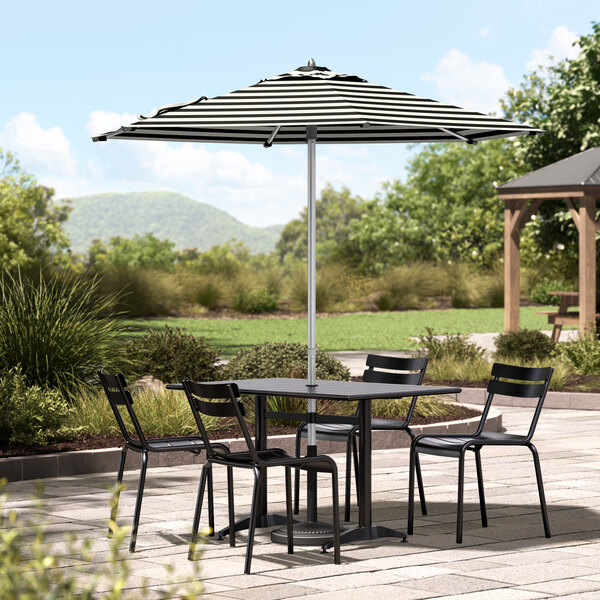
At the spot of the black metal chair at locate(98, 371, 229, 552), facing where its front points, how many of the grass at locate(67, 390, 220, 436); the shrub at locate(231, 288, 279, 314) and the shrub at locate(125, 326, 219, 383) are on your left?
3

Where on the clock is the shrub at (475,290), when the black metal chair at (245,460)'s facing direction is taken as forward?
The shrub is roughly at 11 o'clock from the black metal chair.

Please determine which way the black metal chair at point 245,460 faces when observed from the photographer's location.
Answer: facing away from the viewer and to the right of the viewer

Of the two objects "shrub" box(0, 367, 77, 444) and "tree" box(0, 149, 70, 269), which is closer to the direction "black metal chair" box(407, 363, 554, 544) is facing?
the shrub

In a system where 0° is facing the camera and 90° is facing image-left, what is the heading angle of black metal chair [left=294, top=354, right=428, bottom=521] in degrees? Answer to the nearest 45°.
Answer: approximately 45°

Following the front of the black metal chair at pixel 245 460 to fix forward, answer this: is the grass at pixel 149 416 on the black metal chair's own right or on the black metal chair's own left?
on the black metal chair's own left

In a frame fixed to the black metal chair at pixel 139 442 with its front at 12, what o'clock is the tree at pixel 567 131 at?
The tree is roughly at 10 o'clock from the black metal chair.

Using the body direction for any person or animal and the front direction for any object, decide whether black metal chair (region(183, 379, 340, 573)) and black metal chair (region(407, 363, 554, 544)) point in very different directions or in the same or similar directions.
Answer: very different directions

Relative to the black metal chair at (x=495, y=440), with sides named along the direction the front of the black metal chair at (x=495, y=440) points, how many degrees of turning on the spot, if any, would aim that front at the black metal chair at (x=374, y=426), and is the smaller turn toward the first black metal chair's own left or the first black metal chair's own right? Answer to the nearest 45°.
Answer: approximately 90° to the first black metal chair's own right

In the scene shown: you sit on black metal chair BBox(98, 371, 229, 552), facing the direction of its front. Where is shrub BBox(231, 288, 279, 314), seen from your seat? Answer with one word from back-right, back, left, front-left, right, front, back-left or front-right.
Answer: left

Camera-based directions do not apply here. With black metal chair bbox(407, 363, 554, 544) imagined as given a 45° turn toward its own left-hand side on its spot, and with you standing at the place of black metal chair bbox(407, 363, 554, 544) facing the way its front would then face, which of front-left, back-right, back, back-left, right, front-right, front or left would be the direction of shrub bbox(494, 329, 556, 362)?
back

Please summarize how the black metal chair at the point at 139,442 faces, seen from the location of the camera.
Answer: facing to the right of the viewer

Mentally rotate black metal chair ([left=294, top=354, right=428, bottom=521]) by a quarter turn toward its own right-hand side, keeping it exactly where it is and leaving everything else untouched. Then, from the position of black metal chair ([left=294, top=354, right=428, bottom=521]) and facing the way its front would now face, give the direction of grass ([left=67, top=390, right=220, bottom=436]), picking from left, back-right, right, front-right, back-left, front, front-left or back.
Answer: front
